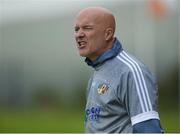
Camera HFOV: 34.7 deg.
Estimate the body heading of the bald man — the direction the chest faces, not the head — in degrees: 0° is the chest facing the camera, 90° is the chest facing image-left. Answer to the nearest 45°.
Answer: approximately 45°
